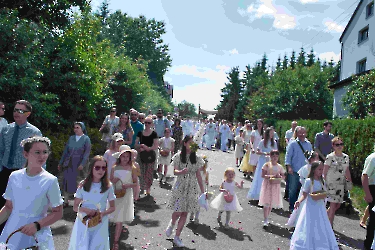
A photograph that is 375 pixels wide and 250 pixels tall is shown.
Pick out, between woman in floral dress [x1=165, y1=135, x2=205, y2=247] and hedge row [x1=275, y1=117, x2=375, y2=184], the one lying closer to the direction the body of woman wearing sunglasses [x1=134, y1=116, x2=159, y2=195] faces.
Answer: the woman in floral dress

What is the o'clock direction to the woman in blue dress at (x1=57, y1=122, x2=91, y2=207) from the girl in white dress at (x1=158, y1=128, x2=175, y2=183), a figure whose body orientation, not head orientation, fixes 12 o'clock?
The woman in blue dress is roughly at 1 o'clock from the girl in white dress.

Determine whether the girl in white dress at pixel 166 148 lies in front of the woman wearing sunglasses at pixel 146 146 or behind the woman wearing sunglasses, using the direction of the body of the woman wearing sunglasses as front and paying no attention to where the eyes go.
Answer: behind

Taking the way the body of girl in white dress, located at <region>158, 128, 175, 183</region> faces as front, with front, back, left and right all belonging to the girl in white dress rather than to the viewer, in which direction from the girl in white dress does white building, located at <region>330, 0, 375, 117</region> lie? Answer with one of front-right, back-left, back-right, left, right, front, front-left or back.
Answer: back-left

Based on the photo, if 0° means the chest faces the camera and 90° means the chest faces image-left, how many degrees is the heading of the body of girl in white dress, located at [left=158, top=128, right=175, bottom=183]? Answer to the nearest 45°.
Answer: approximately 0°

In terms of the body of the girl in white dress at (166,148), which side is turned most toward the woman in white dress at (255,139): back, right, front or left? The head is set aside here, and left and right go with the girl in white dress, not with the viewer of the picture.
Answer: left

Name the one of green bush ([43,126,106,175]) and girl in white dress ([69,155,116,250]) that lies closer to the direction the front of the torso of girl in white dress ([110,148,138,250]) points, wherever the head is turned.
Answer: the girl in white dress

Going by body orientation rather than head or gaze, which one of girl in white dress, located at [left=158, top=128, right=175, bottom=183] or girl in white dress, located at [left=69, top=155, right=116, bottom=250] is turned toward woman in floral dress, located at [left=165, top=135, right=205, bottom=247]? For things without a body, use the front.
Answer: girl in white dress, located at [left=158, top=128, right=175, bottom=183]

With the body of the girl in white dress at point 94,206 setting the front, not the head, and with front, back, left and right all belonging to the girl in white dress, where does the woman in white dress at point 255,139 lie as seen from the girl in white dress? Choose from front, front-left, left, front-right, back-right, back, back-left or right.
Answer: back-left
